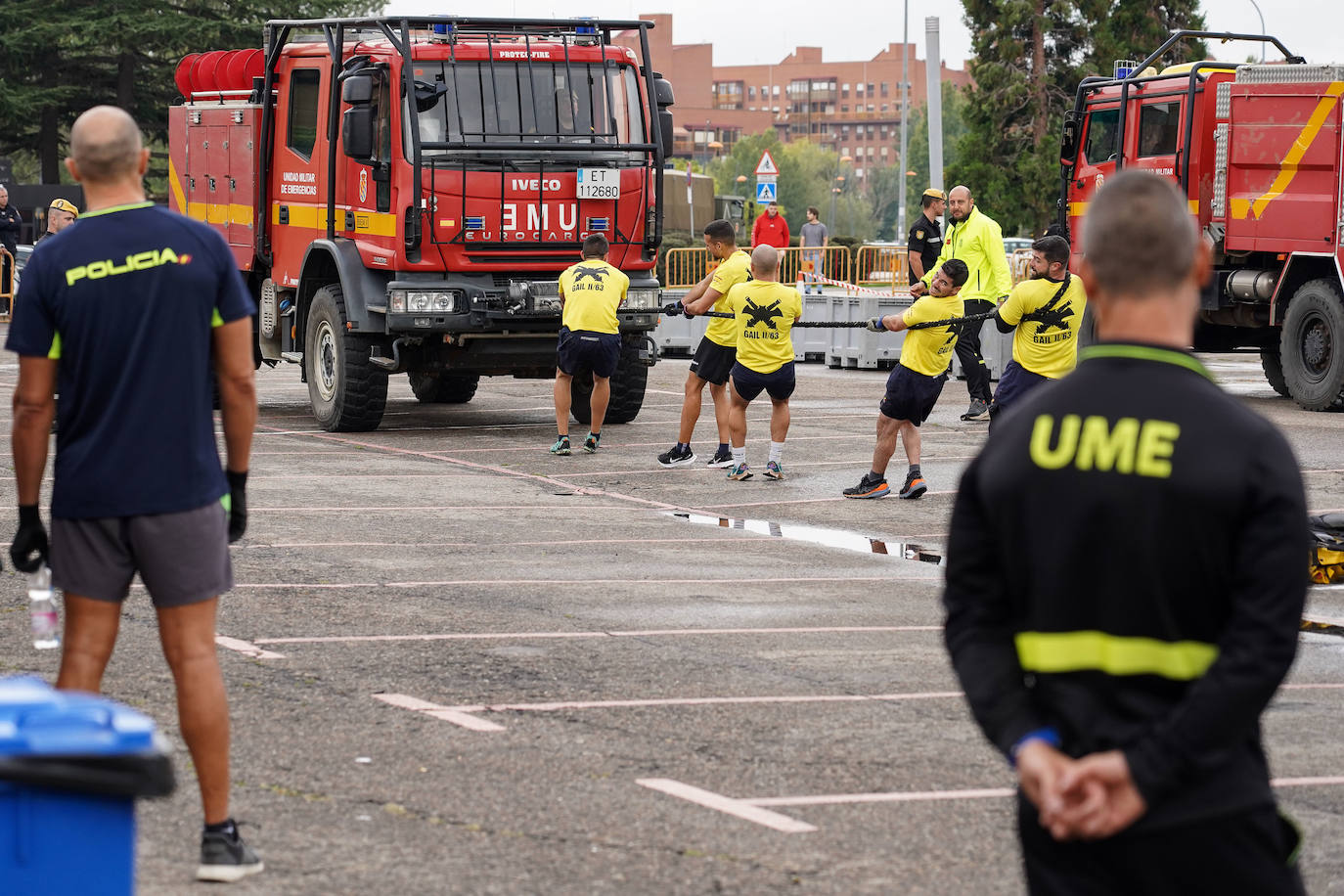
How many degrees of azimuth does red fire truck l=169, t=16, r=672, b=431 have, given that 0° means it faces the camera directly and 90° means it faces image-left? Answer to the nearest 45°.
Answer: approximately 315°

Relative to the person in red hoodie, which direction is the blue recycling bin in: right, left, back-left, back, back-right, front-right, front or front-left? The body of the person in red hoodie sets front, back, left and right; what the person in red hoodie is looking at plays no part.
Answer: front

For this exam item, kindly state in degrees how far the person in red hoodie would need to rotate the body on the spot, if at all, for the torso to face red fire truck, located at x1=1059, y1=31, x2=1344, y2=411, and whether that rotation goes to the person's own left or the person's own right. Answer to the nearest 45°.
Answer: approximately 45° to the person's own left

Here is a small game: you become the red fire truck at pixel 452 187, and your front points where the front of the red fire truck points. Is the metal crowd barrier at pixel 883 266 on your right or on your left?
on your left

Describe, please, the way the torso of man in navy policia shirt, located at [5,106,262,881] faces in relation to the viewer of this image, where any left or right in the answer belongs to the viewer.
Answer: facing away from the viewer

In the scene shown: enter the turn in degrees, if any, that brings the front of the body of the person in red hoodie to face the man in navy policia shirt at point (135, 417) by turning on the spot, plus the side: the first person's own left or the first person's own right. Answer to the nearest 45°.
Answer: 0° — they already face them

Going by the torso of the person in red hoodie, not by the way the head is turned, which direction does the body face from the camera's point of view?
toward the camera

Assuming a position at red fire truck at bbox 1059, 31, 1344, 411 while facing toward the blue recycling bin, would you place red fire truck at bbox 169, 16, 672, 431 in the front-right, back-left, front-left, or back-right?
front-right

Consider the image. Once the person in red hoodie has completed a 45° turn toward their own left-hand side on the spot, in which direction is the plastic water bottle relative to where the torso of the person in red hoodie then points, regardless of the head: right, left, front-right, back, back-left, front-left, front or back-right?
front-right

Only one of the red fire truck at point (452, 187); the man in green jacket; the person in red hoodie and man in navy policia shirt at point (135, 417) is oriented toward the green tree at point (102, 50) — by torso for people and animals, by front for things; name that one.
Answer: the man in navy policia shirt

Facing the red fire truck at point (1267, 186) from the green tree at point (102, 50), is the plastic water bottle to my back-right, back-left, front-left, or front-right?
front-right

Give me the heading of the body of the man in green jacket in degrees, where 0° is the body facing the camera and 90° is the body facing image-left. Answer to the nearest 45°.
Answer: approximately 45°

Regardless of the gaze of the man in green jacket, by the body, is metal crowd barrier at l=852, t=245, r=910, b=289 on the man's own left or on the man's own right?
on the man's own right

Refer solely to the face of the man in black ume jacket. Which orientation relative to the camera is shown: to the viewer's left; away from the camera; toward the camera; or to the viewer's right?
away from the camera

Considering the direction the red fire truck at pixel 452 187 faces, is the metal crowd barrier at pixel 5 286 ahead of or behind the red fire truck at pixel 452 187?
behind

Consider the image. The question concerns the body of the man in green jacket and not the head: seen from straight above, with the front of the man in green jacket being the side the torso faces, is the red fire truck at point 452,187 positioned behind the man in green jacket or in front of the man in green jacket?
in front

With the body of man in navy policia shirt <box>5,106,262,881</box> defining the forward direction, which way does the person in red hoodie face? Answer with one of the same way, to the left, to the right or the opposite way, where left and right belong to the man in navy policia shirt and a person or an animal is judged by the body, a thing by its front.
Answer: the opposite way

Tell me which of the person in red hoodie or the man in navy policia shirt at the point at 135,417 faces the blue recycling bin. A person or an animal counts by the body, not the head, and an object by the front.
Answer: the person in red hoodie

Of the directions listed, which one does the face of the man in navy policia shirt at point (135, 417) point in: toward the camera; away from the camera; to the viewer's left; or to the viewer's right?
away from the camera
